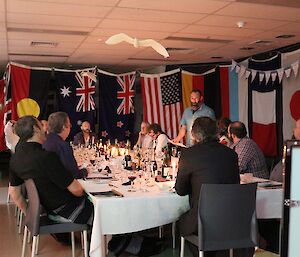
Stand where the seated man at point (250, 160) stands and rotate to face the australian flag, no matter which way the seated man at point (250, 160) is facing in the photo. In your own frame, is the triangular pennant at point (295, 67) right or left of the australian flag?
right

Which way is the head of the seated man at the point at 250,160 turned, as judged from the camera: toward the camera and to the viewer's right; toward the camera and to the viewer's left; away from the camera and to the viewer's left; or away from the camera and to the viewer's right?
away from the camera and to the viewer's left

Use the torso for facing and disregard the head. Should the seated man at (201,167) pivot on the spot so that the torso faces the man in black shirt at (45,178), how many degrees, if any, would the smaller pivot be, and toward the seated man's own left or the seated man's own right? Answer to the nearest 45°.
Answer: approximately 45° to the seated man's own left

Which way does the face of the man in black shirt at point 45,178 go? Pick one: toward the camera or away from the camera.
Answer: away from the camera

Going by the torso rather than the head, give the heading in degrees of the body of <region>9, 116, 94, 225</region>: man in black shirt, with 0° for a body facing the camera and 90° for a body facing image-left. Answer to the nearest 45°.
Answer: approximately 225°

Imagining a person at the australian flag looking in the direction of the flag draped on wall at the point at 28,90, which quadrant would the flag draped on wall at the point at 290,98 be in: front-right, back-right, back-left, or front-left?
back-left

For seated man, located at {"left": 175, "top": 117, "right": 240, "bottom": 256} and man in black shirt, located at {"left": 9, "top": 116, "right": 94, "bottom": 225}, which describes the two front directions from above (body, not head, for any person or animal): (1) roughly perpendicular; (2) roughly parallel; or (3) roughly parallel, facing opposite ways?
roughly perpendicular

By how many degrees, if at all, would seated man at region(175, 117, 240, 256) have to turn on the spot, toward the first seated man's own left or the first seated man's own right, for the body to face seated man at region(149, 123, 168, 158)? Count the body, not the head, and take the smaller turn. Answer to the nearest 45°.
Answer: approximately 45° to the first seated man's own right

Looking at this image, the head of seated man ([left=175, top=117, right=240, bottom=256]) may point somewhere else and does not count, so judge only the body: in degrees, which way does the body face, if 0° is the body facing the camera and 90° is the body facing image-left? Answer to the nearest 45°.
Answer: approximately 135°

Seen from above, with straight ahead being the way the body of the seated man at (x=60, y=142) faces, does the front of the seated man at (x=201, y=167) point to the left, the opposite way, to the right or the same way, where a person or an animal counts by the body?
to the left
